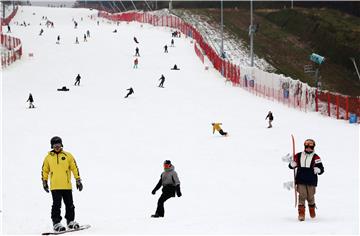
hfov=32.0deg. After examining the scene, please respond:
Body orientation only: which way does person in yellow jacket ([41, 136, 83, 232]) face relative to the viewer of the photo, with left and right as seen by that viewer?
facing the viewer

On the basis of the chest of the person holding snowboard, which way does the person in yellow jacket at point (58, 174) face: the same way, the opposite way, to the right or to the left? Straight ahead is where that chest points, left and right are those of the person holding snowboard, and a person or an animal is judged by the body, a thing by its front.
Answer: the same way

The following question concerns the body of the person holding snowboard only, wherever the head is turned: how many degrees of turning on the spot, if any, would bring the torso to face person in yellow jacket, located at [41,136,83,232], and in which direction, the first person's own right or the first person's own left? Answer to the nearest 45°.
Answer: approximately 90° to the first person's own right

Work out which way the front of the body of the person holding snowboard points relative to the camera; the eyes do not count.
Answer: toward the camera

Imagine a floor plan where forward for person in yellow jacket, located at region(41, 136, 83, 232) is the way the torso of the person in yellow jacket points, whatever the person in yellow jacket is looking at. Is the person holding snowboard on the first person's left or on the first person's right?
on the first person's left

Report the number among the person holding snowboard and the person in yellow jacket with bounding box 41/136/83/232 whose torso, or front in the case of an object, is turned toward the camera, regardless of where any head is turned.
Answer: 2
